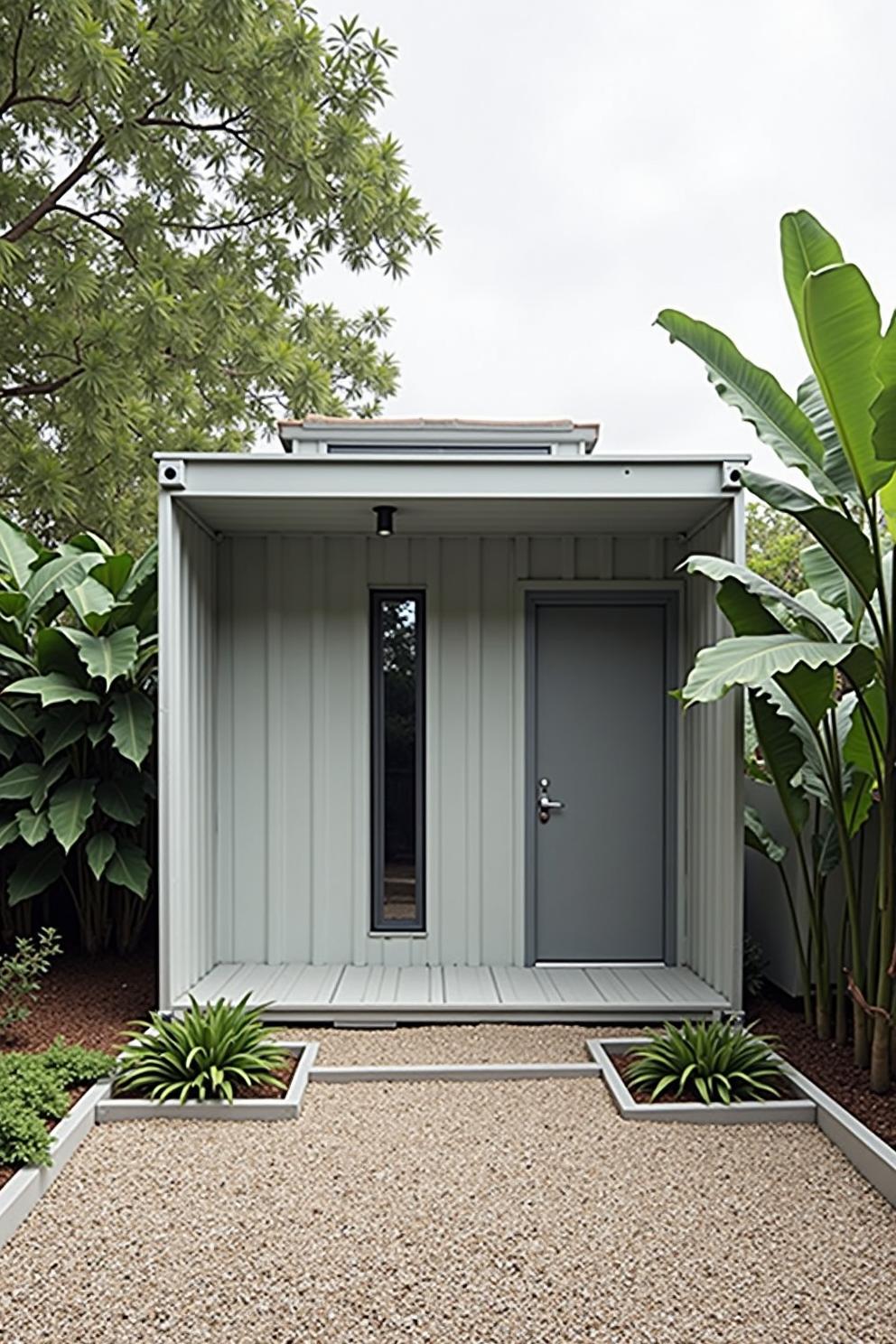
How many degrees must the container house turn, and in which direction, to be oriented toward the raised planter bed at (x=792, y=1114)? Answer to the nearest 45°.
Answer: approximately 45° to its left

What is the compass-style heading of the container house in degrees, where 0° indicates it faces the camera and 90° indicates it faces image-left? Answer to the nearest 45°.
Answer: approximately 0°

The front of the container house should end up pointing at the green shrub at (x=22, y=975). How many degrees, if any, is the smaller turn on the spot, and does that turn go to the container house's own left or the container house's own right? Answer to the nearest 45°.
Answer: approximately 45° to the container house's own right

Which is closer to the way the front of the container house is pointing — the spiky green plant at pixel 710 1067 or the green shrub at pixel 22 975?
the spiky green plant

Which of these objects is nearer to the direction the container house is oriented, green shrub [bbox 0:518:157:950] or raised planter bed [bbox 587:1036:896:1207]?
the raised planter bed

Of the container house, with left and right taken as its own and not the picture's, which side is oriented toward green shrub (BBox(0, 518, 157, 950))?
right

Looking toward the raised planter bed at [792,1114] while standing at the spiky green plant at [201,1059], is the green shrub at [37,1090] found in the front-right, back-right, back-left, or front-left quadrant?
back-right

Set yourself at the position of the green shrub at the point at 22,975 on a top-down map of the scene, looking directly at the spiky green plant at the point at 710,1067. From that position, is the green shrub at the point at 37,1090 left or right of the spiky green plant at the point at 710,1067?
right

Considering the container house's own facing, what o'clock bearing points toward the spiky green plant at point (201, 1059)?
The spiky green plant is roughly at 1 o'clock from the container house.

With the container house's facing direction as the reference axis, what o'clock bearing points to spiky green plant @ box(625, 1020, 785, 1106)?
The spiky green plant is roughly at 11 o'clock from the container house.
